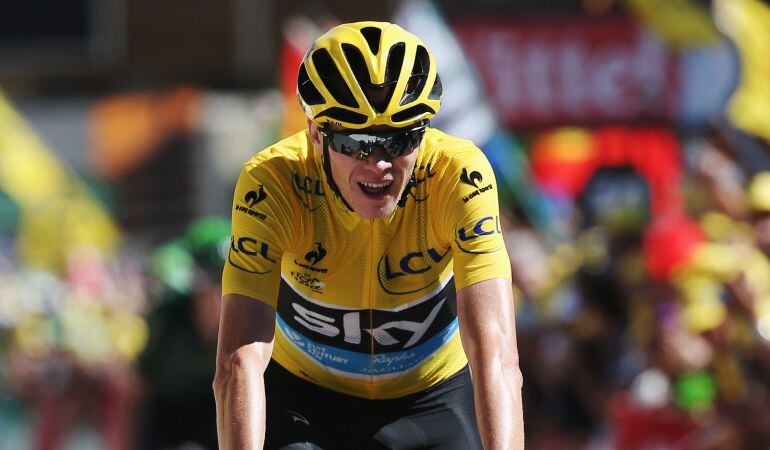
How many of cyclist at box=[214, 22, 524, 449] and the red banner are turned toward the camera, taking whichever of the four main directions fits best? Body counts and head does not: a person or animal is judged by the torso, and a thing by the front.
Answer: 2

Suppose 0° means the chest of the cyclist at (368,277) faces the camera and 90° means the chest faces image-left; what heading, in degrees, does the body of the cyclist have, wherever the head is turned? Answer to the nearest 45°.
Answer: approximately 0°

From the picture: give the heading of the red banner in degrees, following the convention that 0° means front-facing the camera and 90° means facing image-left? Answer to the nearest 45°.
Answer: approximately 0°

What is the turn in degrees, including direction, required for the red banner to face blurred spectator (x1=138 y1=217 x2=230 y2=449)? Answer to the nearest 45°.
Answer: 0° — it already faces them

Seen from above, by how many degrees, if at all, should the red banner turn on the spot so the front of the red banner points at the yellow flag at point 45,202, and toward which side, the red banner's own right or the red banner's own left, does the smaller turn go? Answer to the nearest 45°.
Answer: approximately 90° to the red banner's own right
